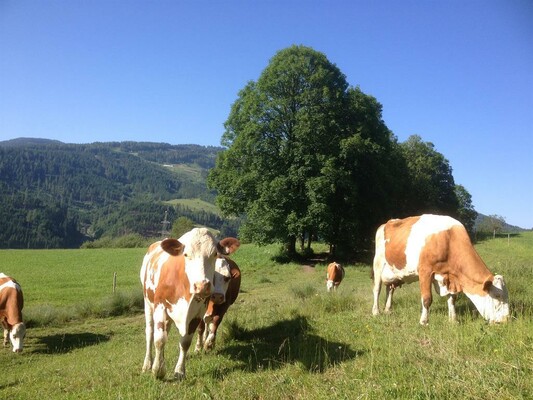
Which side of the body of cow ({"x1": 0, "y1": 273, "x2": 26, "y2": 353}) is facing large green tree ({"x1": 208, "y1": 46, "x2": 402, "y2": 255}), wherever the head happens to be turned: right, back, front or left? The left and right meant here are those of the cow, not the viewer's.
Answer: left

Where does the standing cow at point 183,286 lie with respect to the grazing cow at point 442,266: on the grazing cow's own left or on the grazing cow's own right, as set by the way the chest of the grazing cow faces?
on the grazing cow's own right

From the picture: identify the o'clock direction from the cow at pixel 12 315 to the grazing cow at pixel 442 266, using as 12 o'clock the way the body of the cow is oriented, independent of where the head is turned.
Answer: The grazing cow is roughly at 12 o'clock from the cow.

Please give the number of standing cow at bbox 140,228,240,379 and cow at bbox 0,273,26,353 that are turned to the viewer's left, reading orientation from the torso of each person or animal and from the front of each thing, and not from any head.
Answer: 0

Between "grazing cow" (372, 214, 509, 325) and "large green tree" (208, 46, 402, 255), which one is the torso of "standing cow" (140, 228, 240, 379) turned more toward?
the grazing cow

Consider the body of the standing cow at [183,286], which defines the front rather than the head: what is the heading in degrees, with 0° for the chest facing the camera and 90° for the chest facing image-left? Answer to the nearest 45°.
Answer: approximately 315°

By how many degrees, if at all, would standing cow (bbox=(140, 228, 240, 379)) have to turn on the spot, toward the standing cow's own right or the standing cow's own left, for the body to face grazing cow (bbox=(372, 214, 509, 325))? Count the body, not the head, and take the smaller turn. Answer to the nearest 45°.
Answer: approximately 45° to the standing cow's own left

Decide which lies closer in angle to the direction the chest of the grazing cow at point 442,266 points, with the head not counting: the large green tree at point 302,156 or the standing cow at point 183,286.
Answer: the standing cow

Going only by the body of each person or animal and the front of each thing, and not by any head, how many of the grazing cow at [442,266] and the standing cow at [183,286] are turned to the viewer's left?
0

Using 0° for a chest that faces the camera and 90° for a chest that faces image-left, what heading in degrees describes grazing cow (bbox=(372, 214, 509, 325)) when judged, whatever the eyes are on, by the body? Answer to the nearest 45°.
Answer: approximately 315°

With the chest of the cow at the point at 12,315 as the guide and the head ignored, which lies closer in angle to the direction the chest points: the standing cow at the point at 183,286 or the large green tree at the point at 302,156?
the standing cow
